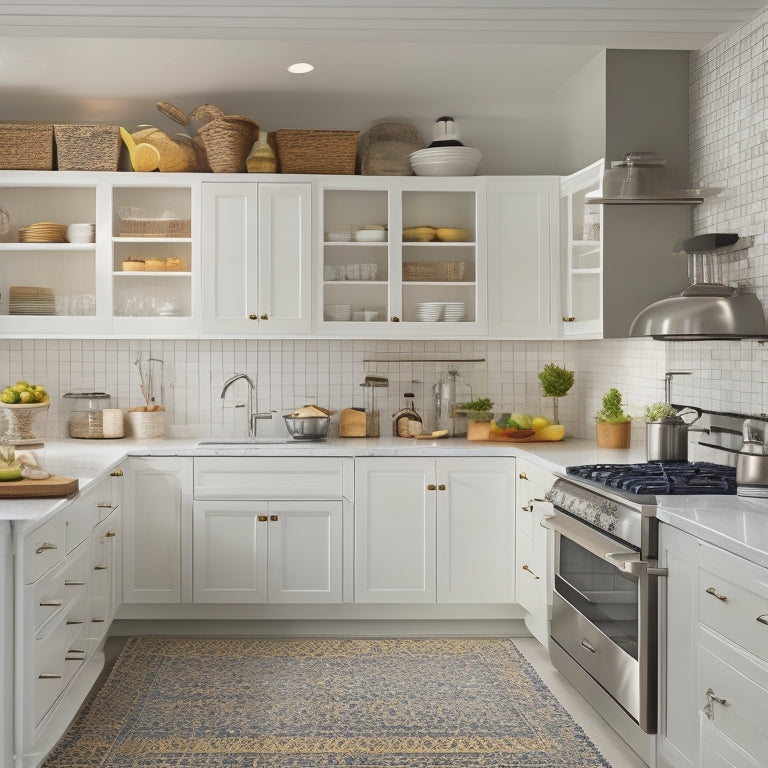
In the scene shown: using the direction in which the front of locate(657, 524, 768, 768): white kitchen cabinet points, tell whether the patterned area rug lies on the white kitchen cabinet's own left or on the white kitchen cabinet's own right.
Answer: on the white kitchen cabinet's own right

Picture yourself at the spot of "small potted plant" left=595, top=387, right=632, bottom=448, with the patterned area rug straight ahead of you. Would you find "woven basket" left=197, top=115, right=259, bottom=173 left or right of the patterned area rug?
right

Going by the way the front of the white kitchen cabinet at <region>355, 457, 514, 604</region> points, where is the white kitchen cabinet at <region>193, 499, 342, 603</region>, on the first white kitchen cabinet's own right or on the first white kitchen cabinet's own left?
on the first white kitchen cabinet's own right

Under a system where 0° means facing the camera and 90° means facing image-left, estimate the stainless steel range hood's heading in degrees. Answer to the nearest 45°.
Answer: approximately 45°

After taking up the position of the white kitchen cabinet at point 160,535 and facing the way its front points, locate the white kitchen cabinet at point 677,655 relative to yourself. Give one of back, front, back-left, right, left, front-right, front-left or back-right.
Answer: front-left

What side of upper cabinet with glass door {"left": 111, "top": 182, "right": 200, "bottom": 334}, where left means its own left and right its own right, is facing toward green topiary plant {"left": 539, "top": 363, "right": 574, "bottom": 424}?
left

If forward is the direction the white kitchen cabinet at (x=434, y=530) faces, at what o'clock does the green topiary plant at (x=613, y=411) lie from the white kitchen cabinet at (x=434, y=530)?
The green topiary plant is roughly at 9 o'clock from the white kitchen cabinet.

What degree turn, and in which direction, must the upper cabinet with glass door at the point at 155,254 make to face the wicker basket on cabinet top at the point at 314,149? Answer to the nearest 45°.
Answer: approximately 90° to its left

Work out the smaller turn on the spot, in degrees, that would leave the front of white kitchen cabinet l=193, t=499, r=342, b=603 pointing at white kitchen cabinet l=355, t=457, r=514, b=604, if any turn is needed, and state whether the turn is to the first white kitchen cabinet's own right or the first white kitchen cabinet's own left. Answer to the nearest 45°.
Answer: approximately 90° to the first white kitchen cabinet's own left

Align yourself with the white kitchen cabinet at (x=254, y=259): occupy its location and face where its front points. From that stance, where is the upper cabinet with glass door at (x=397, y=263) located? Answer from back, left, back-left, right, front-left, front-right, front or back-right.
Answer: left
